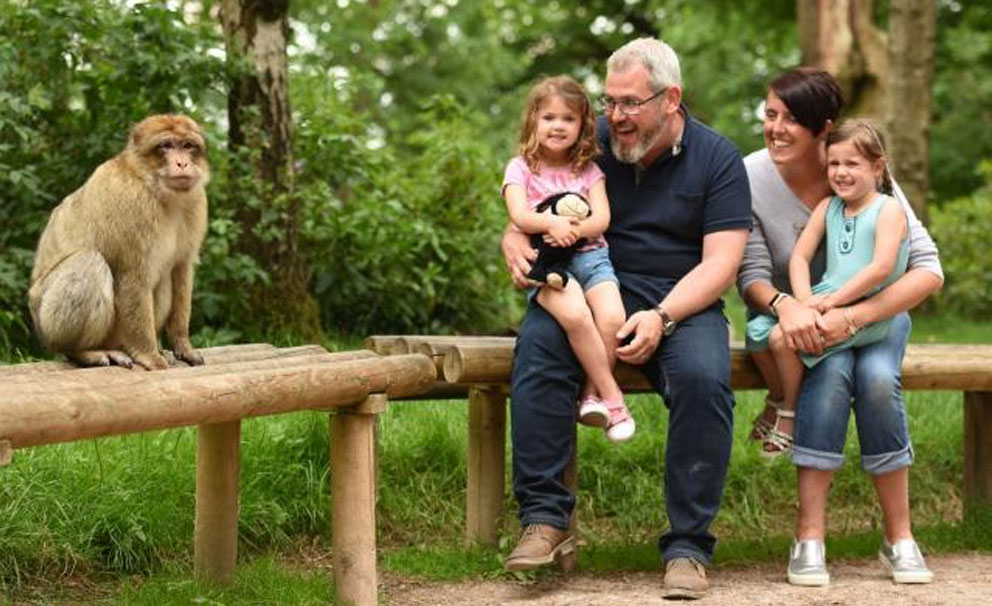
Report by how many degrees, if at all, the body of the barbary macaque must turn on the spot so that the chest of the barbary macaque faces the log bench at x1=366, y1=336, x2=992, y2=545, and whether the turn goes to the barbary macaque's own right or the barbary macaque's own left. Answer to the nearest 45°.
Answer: approximately 45° to the barbary macaque's own left

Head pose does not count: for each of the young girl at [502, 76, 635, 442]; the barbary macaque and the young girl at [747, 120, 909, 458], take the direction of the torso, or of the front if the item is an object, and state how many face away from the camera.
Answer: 0

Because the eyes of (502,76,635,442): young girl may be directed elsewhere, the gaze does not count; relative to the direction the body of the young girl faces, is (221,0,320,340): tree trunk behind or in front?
behind

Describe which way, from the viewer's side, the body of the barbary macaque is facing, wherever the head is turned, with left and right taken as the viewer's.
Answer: facing the viewer and to the right of the viewer

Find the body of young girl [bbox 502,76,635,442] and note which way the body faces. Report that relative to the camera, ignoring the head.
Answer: toward the camera

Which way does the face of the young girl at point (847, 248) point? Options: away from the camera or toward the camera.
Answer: toward the camera

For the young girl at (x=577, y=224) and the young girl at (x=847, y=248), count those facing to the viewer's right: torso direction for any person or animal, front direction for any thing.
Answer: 0

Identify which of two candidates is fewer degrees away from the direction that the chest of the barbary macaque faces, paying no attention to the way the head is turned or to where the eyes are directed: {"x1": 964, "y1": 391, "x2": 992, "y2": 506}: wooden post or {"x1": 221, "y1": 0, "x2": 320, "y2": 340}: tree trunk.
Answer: the wooden post

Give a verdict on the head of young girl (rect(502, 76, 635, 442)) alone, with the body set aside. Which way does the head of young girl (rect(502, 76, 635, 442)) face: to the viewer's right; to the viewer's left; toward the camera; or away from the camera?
toward the camera

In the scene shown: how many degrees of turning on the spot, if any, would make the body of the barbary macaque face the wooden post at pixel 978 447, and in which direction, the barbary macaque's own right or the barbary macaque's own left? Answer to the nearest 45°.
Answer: approximately 45° to the barbary macaque's own left

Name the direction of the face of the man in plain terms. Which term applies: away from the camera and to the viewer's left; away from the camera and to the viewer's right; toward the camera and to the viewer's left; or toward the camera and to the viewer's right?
toward the camera and to the viewer's left

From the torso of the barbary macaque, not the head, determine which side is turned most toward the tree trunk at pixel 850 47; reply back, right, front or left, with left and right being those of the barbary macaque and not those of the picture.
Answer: left

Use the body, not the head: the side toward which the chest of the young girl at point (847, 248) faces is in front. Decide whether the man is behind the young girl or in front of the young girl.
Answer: in front

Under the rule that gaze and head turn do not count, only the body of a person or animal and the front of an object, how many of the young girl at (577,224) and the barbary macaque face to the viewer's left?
0

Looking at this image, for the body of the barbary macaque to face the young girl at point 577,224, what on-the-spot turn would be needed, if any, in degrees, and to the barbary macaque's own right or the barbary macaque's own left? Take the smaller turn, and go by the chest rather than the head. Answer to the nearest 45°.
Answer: approximately 45° to the barbary macaque's own left

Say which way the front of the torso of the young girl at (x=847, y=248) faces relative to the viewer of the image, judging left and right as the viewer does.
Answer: facing the viewer and to the left of the viewer
